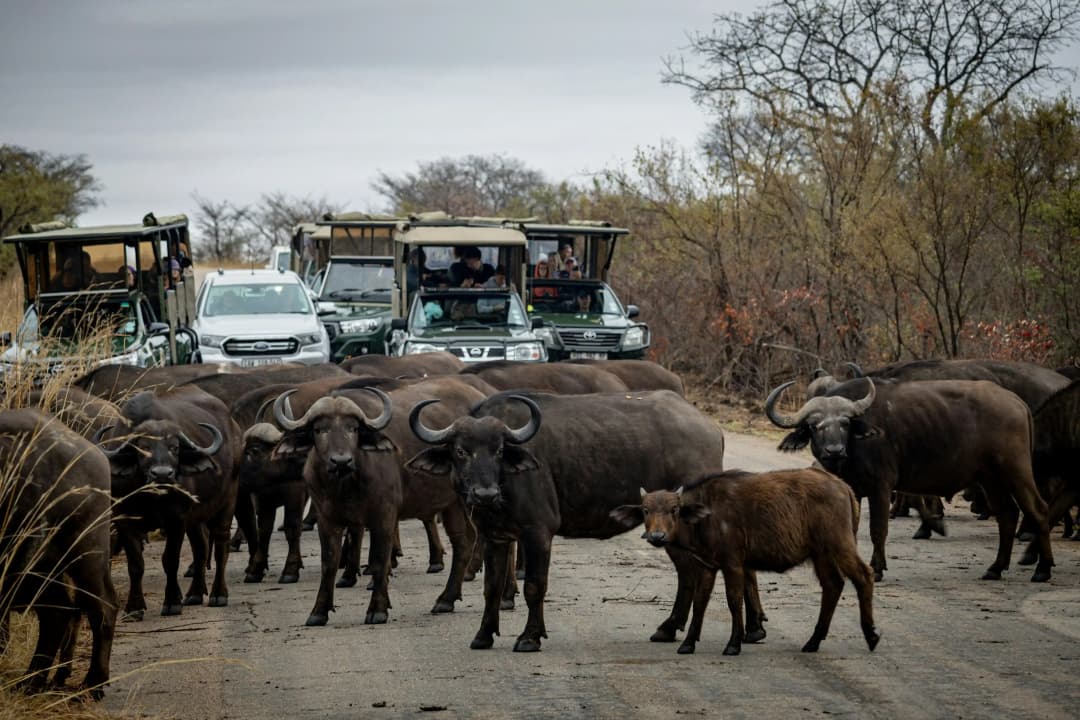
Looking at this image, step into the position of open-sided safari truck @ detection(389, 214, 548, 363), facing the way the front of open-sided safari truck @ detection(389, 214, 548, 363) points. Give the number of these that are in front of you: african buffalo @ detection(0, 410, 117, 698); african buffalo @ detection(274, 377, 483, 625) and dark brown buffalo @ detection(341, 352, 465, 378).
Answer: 3

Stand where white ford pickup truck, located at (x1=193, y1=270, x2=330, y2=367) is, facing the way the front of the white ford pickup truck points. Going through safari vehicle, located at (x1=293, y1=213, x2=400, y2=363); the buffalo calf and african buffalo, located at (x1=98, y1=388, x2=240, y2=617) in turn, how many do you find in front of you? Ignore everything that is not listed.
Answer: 2

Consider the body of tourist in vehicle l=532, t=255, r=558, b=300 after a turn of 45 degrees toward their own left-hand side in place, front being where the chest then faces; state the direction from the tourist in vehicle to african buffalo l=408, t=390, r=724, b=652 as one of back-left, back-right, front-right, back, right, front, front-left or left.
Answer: front-right

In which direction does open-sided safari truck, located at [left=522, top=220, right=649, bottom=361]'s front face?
toward the camera

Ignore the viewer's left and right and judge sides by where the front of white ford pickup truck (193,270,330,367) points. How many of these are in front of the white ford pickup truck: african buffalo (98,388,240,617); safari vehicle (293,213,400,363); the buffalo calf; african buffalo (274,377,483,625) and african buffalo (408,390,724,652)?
4

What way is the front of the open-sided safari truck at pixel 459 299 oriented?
toward the camera

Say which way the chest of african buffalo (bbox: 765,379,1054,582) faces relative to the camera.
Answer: to the viewer's left

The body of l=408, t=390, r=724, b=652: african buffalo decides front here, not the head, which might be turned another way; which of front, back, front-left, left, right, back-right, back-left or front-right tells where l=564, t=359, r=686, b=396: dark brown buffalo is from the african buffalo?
back-right

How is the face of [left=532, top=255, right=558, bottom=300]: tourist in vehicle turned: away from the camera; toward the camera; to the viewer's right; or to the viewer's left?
toward the camera

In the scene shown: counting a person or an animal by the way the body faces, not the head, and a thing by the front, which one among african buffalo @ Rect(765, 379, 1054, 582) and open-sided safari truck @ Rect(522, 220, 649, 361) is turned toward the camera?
the open-sided safari truck

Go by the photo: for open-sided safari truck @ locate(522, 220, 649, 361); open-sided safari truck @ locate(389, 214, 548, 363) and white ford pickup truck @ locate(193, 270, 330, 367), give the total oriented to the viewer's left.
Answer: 0

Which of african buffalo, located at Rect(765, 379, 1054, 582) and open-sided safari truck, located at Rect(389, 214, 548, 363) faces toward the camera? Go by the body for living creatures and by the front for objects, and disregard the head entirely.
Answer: the open-sided safari truck

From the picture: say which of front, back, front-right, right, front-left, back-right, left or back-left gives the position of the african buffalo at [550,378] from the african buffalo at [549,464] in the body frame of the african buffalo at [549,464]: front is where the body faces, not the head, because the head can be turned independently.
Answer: back-right

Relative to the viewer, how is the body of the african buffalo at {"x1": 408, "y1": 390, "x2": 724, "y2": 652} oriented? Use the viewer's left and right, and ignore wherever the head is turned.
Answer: facing the viewer and to the left of the viewer

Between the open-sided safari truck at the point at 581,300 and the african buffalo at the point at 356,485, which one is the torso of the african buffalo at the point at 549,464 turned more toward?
the african buffalo
